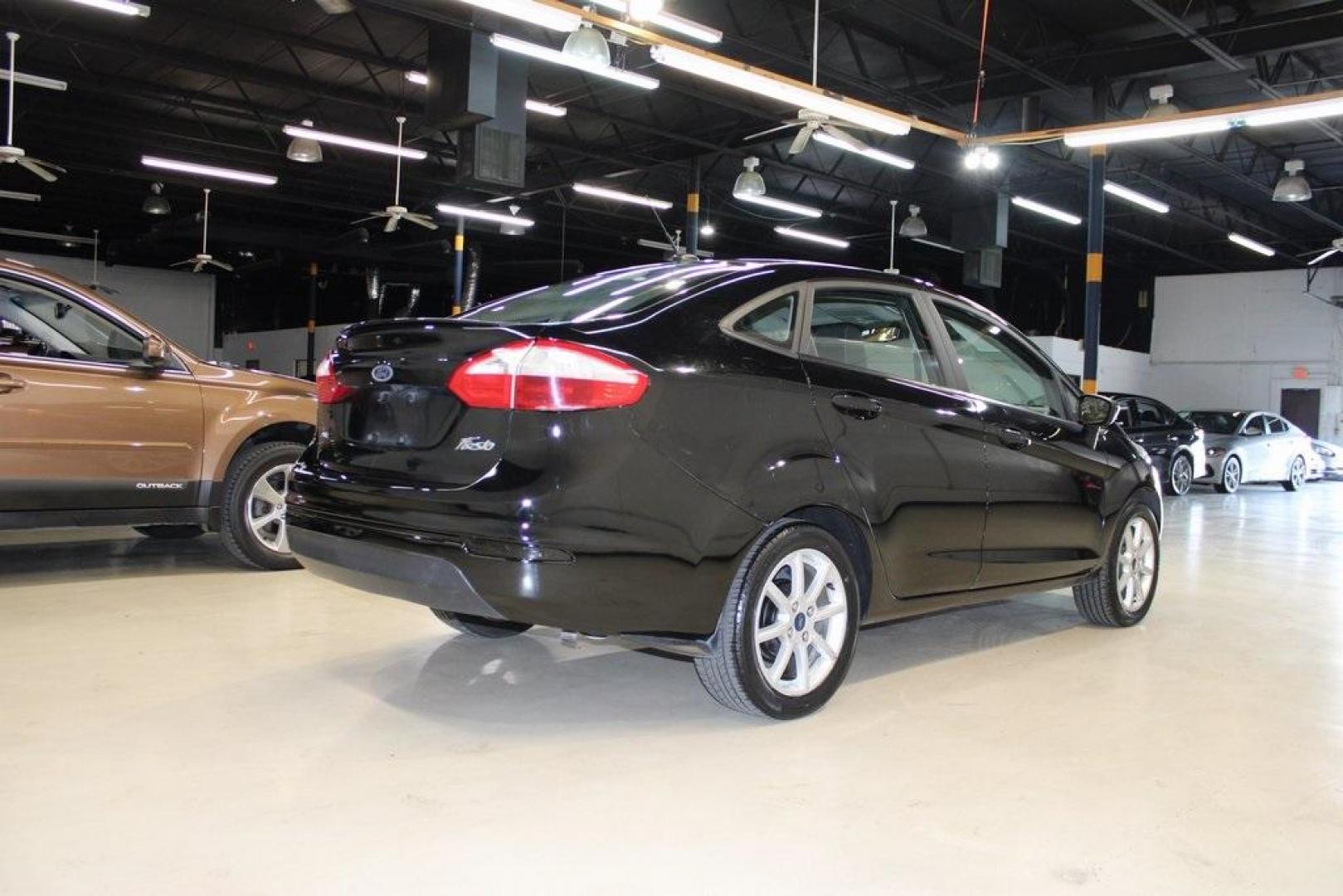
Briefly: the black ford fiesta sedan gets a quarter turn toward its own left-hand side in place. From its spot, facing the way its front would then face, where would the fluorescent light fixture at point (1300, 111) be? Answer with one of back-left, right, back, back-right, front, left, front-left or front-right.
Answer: right

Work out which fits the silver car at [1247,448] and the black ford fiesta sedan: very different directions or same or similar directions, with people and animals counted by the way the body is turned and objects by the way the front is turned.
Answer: very different directions

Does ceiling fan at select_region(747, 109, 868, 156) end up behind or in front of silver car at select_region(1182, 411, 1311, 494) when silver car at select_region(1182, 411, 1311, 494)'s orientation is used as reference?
in front

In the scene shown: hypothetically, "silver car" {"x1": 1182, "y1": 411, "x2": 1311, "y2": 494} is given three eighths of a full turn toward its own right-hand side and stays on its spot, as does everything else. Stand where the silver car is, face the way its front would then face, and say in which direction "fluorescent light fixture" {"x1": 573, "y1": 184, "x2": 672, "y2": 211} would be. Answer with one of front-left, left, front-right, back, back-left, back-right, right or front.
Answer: left

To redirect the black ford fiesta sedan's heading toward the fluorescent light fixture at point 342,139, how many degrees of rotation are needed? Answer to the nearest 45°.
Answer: approximately 90° to its left

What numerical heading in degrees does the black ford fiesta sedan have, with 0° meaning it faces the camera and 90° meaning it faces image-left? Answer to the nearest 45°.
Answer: approximately 225°

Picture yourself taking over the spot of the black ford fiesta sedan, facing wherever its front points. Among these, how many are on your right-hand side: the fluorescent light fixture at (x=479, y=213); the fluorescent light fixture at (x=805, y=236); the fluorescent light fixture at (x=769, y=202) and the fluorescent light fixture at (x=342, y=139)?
0

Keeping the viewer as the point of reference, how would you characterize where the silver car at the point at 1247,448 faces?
facing the viewer and to the left of the viewer

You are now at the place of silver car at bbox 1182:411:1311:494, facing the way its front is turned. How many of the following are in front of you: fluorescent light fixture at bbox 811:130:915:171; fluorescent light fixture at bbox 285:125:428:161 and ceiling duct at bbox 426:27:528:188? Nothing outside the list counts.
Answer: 3
